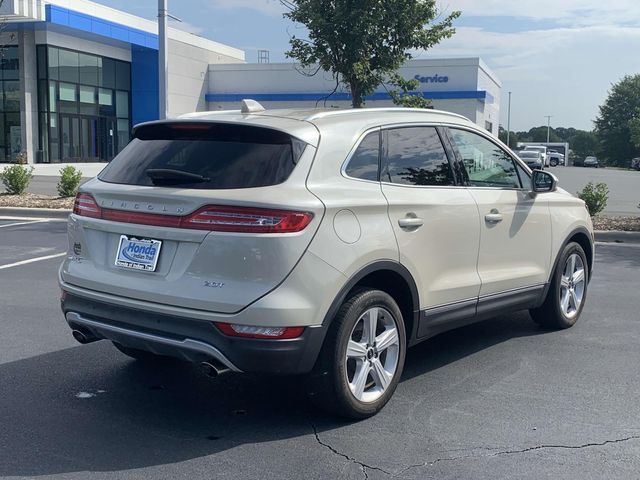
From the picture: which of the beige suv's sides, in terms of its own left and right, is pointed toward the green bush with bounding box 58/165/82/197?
left

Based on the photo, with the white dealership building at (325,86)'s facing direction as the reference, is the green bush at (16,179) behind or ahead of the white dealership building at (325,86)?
ahead

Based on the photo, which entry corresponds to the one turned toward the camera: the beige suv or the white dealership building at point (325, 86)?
the white dealership building

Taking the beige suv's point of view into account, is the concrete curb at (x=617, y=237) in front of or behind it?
in front

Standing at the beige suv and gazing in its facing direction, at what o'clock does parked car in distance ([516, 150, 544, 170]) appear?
The parked car in distance is roughly at 11 o'clock from the beige suv.

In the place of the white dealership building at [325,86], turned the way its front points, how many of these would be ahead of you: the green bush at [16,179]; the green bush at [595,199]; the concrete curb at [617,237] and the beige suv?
4

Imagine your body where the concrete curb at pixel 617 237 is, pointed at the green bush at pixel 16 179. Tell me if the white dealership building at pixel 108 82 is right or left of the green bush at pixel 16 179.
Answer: right

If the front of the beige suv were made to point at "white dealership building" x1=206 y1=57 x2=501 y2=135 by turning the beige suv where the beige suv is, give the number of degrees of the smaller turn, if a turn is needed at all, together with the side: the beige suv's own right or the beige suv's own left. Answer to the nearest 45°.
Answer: approximately 45° to the beige suv's own left

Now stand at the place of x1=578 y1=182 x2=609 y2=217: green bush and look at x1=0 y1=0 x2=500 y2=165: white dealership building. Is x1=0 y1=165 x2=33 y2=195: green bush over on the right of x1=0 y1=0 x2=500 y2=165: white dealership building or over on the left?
left

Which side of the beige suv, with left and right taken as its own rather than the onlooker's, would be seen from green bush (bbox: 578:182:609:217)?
front

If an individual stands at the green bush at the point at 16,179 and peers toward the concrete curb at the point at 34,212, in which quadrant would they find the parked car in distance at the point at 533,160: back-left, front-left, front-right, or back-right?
back-left

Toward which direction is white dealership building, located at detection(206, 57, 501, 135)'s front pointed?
toward the camera

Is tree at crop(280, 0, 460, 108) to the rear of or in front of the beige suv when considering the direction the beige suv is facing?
in front

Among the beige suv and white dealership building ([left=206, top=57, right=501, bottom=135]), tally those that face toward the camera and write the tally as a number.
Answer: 1

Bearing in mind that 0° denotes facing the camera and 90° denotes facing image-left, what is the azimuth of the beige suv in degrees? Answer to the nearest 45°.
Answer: approximately 225°

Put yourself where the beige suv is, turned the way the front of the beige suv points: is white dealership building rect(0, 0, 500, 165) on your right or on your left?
on your left
